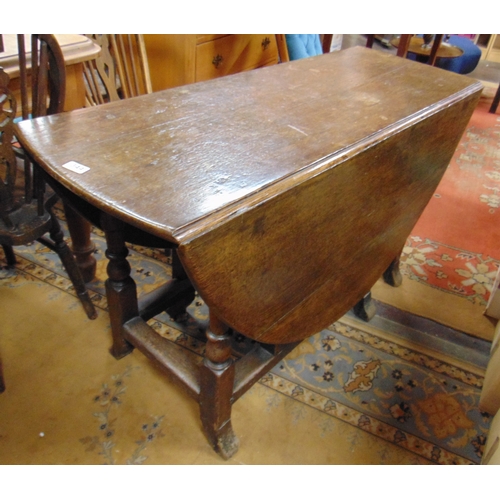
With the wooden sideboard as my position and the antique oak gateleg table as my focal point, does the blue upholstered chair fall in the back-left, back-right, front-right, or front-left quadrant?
back-left

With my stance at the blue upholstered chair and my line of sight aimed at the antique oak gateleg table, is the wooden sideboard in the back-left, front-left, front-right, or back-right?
front-right

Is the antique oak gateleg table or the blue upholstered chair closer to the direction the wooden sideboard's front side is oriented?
the antique oak gateleg table

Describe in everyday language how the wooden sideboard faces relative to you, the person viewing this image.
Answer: facing the viewer and to the right of the viewer

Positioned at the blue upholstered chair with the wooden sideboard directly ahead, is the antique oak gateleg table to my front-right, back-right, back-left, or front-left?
front-left

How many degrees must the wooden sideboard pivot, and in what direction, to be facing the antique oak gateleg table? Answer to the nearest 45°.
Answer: approximately 45° to its right

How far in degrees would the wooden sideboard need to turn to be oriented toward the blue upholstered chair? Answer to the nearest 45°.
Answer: approximately 90° to its left
